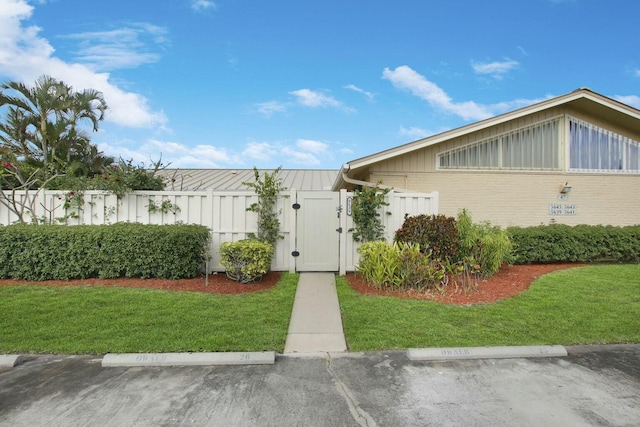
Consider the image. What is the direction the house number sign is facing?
toward the camera

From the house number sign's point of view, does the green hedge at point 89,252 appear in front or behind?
in front

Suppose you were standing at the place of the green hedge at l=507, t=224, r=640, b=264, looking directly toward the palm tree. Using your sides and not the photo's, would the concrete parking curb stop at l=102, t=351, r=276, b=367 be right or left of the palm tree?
left

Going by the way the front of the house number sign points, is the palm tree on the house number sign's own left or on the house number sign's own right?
on the house number sign's own right

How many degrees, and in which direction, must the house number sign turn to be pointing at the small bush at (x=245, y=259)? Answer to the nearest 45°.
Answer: approximately 45° to its right

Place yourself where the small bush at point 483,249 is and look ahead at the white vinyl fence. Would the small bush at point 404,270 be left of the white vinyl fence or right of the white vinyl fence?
left

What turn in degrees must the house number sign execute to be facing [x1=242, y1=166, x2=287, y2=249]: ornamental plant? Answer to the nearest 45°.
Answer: approximately 45° to its right

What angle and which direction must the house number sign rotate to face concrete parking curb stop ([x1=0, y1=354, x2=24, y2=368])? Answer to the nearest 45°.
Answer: approximately 45° to its right

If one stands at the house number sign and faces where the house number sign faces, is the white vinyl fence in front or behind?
in front

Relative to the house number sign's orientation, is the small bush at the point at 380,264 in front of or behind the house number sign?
in front
